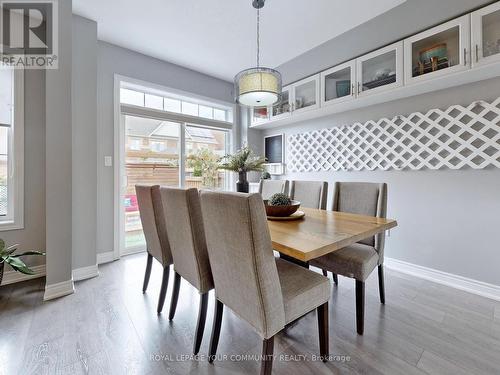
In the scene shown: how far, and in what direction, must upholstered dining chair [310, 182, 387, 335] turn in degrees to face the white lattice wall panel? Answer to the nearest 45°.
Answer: approximately 180°

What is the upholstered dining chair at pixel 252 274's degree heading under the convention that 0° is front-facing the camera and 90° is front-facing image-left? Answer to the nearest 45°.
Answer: approximately 225°

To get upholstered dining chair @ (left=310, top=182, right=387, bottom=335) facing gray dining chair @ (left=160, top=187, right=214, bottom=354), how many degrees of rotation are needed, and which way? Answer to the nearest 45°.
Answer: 0° — it already faces it

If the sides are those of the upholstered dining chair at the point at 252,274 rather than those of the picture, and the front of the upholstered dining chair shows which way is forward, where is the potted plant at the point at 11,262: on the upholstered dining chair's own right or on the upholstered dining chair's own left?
on the upholstered dining chair's own left

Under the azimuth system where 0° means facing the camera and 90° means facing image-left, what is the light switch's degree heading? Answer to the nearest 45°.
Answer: approximately 0°

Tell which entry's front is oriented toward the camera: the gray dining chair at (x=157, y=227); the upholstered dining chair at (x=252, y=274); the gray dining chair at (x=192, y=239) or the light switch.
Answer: the light switch

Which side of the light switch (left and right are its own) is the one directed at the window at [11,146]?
right

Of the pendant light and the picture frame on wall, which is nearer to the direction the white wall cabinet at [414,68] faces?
the pendant light

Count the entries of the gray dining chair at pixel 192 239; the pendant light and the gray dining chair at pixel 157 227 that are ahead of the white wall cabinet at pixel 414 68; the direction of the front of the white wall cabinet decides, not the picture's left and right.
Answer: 3

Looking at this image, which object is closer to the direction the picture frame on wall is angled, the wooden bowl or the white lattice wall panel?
the wooden bowl

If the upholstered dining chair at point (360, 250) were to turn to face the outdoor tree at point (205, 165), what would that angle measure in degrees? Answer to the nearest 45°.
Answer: approximately 90° to its right
